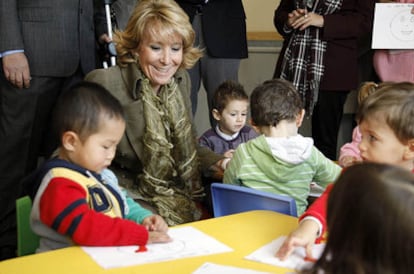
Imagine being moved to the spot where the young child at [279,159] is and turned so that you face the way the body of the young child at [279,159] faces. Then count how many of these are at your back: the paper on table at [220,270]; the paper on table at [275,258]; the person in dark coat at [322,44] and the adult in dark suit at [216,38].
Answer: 2

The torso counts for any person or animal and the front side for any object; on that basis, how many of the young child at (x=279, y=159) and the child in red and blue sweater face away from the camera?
1

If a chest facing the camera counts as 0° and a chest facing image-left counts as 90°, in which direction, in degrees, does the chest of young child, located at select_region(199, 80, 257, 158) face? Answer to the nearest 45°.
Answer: approximately 315°

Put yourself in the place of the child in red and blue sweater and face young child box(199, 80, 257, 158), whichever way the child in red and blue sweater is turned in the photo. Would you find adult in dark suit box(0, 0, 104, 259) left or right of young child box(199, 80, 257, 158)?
left

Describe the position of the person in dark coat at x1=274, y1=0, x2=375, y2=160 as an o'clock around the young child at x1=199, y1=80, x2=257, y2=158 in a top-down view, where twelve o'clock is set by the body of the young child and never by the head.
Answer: The person in dark coat is roughly at 9 o'clock from the young child.

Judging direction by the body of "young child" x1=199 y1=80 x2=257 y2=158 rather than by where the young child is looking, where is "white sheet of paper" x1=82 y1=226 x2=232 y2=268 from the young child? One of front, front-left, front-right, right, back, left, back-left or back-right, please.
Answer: front-right

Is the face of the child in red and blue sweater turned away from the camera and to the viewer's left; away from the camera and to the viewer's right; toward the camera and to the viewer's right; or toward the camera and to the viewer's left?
toward the camera and to the viewer's right

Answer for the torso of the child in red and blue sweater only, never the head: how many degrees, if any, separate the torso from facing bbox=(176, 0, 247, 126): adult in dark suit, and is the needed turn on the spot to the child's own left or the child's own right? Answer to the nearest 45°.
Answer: approximately 90° to the child's own left

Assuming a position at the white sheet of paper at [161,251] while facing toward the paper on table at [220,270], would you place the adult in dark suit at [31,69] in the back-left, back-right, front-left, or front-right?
back-left

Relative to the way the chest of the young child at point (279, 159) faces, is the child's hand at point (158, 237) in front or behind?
behind

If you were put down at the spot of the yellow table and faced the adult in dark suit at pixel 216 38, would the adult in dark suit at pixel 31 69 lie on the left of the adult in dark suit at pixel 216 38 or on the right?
left

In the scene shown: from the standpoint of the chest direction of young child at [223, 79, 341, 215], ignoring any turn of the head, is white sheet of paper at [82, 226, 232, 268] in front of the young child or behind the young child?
behind

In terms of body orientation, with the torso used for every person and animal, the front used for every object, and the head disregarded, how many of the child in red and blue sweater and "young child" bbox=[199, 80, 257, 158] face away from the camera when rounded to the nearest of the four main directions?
0

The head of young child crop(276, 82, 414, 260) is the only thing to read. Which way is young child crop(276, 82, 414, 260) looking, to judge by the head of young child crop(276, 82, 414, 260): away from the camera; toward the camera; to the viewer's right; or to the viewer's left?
to the viewer's left

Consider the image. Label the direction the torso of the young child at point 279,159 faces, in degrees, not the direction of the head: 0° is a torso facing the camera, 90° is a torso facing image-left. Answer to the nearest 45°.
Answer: approximately 180°

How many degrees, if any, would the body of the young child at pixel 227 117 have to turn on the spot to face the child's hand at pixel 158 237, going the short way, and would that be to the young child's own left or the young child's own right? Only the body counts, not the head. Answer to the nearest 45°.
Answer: approximately 45° to the young child's own right
